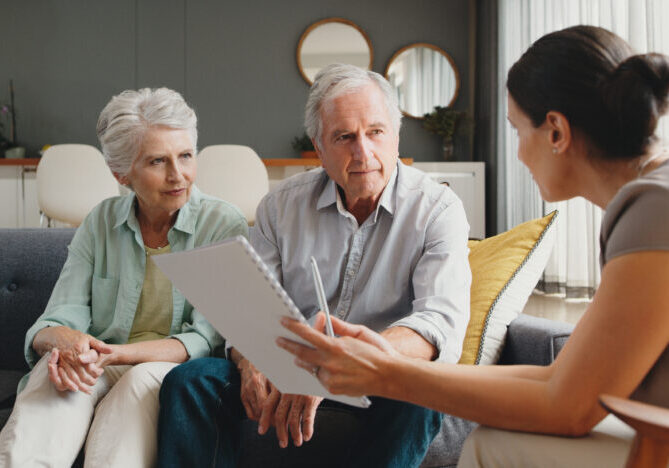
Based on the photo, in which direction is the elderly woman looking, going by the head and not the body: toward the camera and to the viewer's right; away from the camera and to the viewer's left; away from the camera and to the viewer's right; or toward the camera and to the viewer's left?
toward the camera and to the viewer's right

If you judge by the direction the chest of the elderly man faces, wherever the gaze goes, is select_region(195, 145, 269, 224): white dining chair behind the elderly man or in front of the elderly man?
behind

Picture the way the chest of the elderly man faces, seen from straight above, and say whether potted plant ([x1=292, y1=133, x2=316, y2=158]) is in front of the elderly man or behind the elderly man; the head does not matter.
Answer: behind

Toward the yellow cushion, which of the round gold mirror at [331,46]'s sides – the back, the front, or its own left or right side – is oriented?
front

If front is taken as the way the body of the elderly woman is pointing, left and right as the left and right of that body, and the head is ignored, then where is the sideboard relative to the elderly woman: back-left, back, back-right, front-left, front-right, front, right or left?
back

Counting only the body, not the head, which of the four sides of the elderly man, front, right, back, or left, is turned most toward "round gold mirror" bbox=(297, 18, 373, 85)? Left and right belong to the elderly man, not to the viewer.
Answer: back
